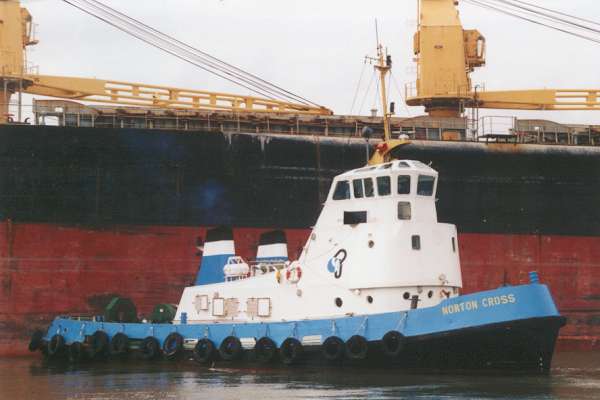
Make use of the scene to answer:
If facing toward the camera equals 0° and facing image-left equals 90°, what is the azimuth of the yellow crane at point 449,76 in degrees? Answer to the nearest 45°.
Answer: approximately 270°

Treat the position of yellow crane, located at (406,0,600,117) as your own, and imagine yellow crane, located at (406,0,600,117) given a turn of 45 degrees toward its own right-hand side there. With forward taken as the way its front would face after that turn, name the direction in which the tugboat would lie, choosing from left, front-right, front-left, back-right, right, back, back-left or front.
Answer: front-right

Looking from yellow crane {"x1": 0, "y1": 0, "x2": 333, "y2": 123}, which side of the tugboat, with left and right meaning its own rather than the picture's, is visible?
back

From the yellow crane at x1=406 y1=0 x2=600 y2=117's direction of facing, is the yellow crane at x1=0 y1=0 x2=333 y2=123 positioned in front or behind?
behind

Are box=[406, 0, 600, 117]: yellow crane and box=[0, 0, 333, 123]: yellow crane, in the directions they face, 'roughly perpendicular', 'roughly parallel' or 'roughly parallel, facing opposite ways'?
roughly parallel

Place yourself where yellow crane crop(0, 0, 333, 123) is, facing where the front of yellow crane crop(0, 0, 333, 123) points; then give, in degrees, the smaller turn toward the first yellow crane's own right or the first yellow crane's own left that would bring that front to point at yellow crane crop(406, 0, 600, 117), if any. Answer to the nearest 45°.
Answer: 0° — it already faces it

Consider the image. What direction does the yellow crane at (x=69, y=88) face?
to the viewer's right

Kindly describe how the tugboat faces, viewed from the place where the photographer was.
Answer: facing the viewer and to the right of the viewer

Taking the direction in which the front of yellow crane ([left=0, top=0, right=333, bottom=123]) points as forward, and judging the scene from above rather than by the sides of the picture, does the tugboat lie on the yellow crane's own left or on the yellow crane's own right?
on the yellow crane's own right

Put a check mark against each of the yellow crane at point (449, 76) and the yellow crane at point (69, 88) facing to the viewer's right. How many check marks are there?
2
